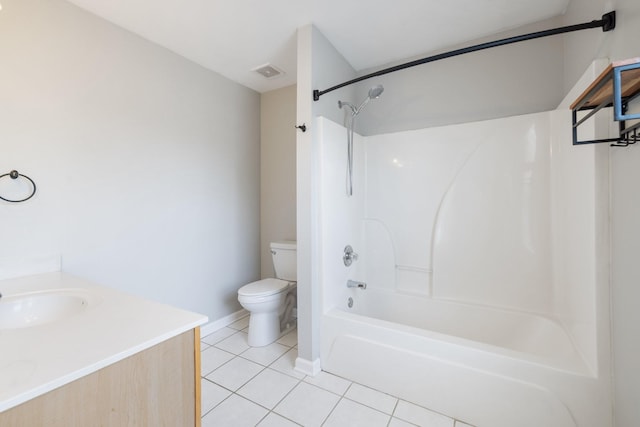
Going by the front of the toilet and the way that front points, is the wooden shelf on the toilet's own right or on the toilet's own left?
on the toilet's own left

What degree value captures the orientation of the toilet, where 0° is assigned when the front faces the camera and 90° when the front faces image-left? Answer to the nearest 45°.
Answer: approximately 45°

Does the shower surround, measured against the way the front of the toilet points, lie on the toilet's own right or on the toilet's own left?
on the toilet's own left

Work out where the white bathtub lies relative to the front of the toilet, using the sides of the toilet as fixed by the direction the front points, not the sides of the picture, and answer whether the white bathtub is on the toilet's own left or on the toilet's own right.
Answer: on the toilet's own left

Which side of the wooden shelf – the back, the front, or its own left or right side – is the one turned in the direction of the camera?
left

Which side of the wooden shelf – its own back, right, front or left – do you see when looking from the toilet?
front
